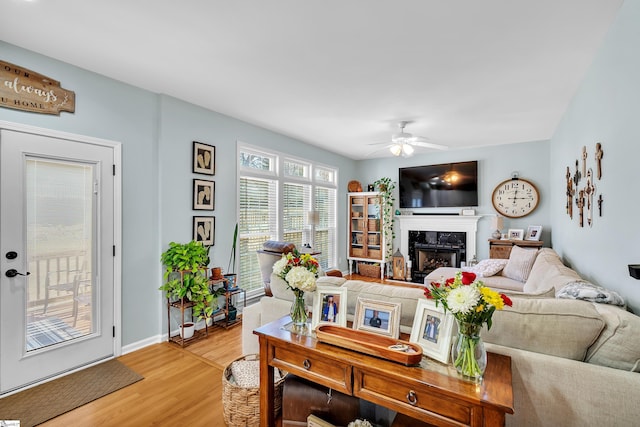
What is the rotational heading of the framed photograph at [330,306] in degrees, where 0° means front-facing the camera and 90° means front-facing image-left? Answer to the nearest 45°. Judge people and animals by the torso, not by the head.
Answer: approximately 0°

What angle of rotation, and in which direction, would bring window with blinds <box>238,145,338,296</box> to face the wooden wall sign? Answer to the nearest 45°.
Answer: approximately 90° to its right

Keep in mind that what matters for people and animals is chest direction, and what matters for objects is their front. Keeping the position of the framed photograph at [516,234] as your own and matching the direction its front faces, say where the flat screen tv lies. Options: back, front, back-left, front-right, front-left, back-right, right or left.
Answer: right

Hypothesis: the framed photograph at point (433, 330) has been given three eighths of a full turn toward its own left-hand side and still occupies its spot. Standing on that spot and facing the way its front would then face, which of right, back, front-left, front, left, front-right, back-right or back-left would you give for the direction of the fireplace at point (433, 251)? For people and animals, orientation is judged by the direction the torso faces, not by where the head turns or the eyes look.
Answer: left

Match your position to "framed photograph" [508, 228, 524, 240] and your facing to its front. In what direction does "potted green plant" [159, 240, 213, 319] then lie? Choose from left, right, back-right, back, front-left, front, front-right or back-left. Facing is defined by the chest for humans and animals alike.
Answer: front-right

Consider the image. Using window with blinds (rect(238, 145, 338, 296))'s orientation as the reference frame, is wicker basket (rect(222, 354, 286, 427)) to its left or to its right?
on its right

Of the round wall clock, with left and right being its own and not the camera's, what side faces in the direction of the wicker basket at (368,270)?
right

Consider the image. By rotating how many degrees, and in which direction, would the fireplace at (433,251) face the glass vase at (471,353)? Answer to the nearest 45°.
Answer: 0° — it already faces it

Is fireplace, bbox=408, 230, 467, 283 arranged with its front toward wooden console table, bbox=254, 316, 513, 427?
yes

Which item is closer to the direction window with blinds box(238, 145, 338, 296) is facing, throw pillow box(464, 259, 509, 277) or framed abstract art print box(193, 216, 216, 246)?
the throw pillow
